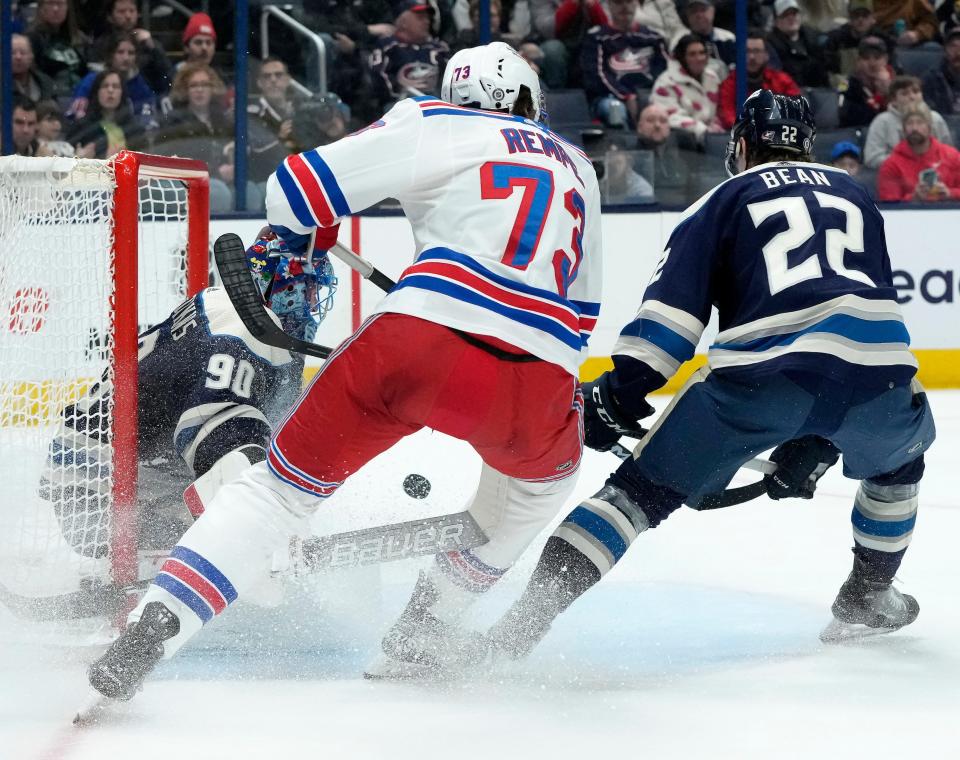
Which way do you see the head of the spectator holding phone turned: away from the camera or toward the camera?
toward the camera

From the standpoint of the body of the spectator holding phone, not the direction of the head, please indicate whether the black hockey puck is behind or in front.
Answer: in front

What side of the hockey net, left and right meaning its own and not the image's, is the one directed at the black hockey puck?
front

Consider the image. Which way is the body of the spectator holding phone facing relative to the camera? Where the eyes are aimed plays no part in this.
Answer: toward the camera

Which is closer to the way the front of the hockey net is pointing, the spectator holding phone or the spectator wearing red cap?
the spectator holding phone

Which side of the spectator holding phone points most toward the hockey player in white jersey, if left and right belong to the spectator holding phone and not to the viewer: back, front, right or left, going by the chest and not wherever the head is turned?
front

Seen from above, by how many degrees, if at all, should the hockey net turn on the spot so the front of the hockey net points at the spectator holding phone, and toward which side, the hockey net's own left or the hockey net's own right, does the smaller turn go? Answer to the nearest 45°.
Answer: approximately 45° to the hockey net's own left

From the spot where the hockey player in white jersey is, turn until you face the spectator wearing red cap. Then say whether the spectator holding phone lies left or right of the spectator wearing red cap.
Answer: right

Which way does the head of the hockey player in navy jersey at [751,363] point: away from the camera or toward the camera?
away from the camera

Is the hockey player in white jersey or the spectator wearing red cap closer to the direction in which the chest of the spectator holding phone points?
the hockey player in white jersey

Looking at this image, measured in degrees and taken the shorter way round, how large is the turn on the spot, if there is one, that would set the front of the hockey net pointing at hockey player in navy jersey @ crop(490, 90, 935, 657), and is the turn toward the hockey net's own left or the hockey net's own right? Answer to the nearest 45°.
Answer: approximately 45° to the hockey net's own right

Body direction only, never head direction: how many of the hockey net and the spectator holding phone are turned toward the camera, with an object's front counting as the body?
1

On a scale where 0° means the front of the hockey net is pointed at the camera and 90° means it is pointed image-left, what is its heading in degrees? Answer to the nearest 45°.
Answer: approximately 270°

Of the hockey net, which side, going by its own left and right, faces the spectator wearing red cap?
left

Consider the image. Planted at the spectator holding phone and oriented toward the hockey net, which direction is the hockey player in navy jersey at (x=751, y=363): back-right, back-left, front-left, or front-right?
front-left
